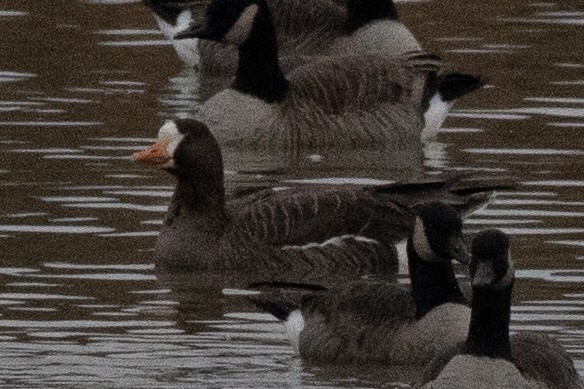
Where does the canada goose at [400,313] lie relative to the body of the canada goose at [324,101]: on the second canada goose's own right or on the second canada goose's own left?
on the second canada goose's own left

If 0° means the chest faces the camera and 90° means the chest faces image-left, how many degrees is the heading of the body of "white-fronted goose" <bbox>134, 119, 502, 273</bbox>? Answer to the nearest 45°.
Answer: approximately 90°

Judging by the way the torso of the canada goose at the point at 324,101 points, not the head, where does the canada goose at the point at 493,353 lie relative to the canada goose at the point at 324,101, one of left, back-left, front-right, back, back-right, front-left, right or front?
left

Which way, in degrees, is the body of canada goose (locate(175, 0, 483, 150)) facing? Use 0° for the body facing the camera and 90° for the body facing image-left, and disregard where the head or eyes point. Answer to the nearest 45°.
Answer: approximately 90°
